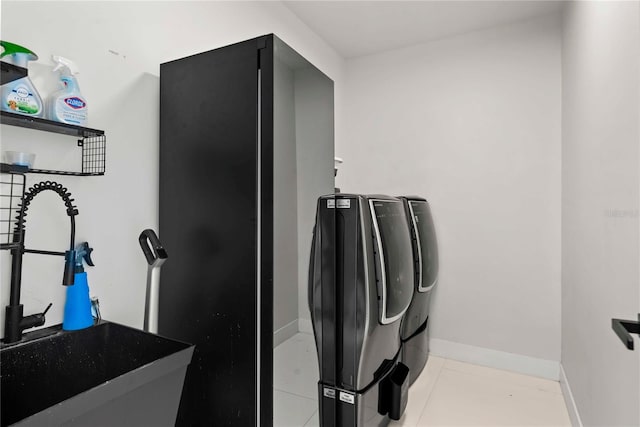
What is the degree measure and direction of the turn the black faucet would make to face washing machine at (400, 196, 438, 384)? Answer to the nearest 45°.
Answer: approximately 45° to its left

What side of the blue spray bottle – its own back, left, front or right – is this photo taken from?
right

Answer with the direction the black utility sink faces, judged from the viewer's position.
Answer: facing the viewer and to the right of the viewer

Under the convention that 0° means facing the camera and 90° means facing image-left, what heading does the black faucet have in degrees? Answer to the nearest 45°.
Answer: approximately 315°
